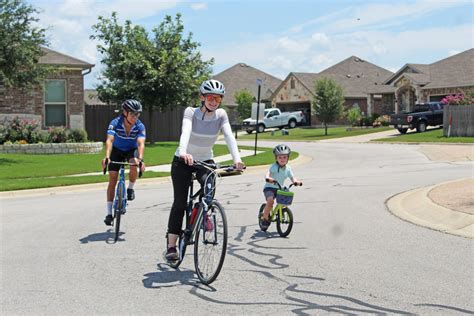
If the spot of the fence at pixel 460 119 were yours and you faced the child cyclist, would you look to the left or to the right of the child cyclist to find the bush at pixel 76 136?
right

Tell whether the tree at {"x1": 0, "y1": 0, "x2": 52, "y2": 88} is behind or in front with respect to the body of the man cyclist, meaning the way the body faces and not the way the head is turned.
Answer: behind

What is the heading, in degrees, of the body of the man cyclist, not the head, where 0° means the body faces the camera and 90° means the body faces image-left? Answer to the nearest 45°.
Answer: approximately 0°

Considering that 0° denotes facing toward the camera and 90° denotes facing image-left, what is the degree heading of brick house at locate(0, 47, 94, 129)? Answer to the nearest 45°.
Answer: approximately 0°

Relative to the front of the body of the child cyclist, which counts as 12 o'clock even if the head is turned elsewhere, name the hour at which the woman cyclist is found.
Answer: The woman cyclist is roughly at 2 o'clock from the child cyclist.

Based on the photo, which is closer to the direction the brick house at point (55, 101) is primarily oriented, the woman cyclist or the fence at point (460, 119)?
the woman cyclist
